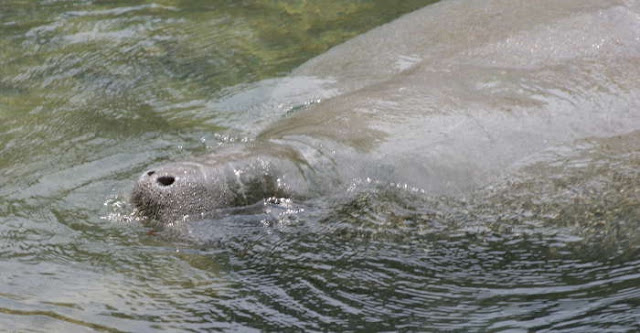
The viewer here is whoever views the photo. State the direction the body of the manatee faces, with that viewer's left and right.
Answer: facing the viewer and to the left of the viewer
